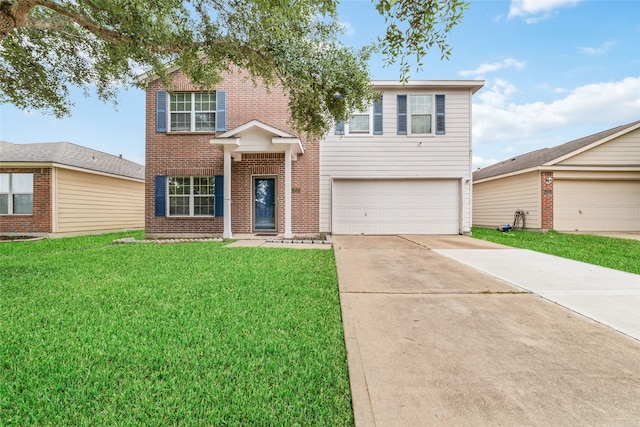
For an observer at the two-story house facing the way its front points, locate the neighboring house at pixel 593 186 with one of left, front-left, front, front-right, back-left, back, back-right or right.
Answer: left

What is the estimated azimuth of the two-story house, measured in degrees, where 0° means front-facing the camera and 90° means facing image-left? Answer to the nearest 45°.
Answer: approximately 0°

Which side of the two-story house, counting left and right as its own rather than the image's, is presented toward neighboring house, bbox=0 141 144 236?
right
